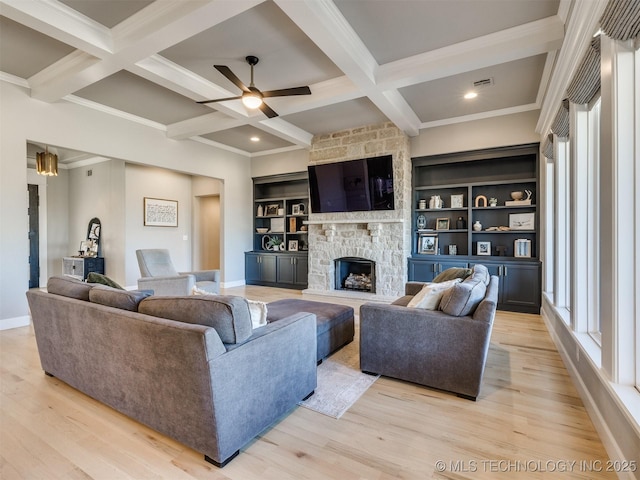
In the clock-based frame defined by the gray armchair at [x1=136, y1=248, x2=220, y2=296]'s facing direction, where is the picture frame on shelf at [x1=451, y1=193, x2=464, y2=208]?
The picture frame on shelf is roughly at 11 o'clock from the gray armchair.

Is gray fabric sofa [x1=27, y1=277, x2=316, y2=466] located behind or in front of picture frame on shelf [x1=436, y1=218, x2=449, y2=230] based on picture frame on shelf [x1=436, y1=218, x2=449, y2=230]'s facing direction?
in front

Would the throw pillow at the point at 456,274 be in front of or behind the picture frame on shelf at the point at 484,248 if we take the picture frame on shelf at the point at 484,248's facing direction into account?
in front

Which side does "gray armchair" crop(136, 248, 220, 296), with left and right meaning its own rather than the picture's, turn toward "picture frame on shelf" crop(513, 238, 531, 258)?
front

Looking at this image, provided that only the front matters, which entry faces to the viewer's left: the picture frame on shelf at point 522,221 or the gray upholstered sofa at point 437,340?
the gray upholstered sofa

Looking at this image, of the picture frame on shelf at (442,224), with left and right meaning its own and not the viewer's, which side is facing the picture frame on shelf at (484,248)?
left

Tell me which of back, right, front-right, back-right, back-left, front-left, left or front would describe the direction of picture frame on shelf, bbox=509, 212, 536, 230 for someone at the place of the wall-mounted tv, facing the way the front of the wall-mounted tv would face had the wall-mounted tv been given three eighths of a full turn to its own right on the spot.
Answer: right

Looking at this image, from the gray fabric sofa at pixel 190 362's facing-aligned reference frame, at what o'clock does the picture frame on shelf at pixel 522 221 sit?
The picture frame on shelf is roughly at 1 o'clock from the gray fabric sofa.

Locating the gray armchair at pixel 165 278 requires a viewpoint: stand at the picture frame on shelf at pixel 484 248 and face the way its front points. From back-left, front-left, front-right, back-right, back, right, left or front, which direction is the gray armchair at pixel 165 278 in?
front-right

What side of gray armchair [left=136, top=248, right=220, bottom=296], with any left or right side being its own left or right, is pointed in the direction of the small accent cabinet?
back

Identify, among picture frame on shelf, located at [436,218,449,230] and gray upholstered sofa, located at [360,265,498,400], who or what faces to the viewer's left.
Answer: the gray upholstered sofa

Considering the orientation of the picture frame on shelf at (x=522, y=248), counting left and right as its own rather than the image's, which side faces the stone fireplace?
right
